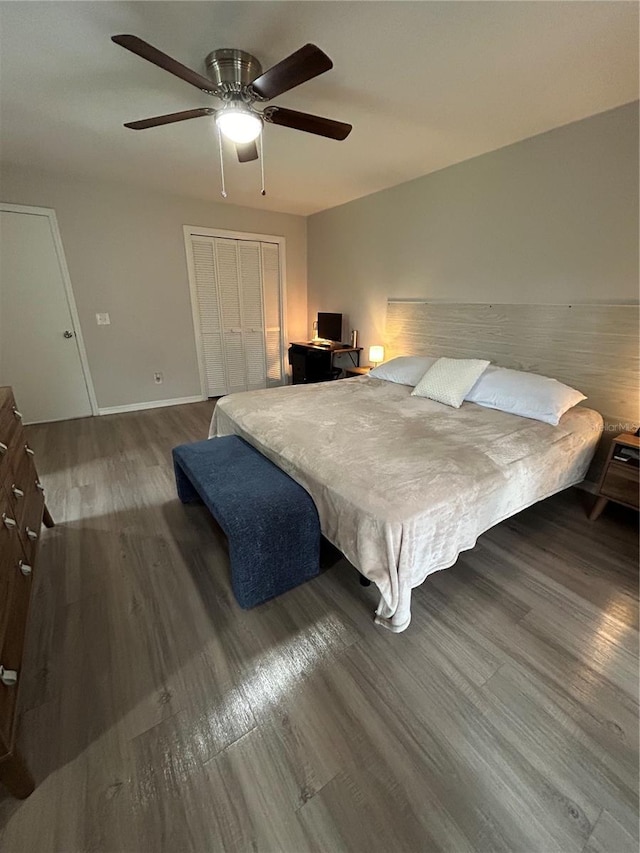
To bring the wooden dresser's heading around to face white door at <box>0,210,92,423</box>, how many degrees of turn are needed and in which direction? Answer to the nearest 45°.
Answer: approximately 90° to its left

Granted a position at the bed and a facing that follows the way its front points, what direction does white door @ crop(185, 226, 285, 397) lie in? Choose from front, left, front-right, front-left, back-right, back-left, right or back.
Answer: right

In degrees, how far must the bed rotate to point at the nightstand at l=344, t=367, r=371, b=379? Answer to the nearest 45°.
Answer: approximately 135° to its right

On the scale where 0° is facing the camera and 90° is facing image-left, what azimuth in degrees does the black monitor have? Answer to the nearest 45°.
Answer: approximately 45°

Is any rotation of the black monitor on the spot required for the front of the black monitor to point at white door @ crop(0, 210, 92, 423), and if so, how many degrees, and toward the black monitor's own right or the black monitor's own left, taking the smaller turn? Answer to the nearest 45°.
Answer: approximately 45° to the black monitor's own right

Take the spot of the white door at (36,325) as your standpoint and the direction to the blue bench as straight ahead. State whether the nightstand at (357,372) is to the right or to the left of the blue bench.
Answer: left

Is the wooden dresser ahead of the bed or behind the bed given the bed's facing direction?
ahead

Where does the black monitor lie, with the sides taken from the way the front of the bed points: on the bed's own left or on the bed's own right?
on the bed's own right

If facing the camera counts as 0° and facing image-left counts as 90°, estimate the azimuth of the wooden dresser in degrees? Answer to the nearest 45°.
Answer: approximately 270°

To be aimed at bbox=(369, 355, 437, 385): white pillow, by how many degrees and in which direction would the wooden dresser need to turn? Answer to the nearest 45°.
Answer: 0° — it already faces it

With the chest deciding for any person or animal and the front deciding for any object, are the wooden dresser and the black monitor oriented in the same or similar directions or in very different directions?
very different directions

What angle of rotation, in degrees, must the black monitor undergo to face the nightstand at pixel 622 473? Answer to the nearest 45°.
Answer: approximately 90° to its left

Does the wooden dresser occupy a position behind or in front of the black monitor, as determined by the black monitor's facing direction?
in front

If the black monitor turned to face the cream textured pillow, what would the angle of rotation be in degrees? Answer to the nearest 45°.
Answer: approximately 90° to its left

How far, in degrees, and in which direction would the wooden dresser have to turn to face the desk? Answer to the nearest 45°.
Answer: approximately 45° to its left
